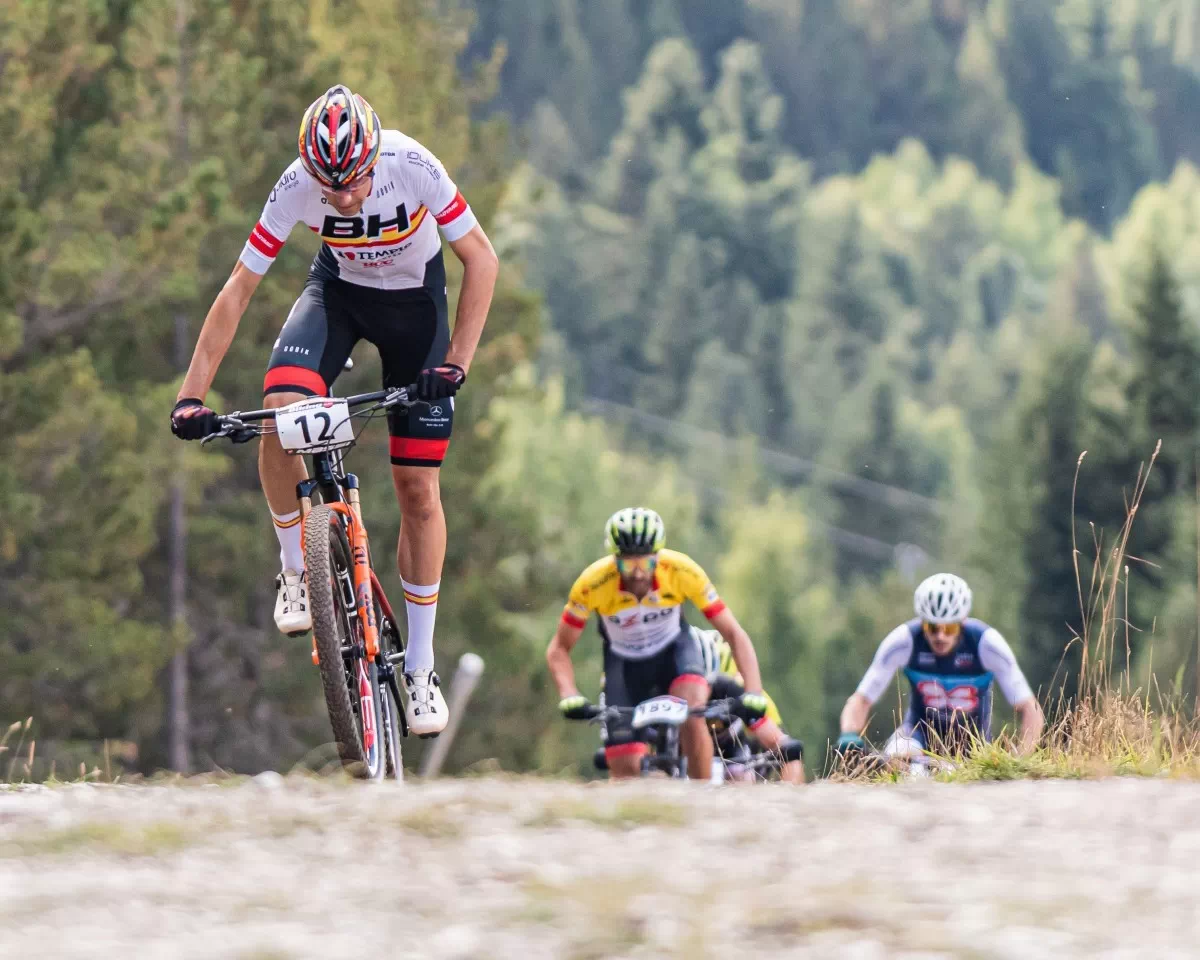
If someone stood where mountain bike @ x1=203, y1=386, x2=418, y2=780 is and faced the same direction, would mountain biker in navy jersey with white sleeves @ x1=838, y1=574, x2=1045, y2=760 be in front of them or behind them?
behind

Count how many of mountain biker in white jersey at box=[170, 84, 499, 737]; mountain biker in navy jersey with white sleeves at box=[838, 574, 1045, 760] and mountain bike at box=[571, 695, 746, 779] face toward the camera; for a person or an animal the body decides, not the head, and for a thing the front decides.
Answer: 3

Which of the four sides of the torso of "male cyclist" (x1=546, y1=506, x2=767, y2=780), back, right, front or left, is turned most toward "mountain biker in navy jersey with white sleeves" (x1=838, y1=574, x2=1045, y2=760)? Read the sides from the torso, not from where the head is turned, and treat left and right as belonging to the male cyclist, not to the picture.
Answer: left

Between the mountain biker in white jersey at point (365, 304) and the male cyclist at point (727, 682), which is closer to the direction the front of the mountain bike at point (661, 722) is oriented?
the mountain biker in white jersey

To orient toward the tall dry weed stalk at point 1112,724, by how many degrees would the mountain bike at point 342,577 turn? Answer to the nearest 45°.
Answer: approximately 90° to its left

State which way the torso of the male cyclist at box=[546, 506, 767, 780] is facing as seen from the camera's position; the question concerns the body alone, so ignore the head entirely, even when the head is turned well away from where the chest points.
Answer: toward the camera

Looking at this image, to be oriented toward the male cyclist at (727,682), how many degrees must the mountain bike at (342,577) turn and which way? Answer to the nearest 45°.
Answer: approximately 135° to its left

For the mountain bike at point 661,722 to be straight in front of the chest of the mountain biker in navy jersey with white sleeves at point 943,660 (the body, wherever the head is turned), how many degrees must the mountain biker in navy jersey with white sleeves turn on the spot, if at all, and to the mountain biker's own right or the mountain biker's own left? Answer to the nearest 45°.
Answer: approximately 45° to the mountain biker's own right

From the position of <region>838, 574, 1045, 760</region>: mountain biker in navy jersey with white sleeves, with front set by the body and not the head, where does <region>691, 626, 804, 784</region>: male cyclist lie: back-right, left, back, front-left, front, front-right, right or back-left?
right

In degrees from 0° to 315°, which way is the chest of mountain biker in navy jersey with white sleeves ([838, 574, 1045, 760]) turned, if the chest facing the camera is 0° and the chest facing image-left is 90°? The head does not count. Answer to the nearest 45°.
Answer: approximately 0°

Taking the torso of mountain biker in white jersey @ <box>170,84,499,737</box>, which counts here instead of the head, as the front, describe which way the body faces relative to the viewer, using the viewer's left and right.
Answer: facing the viewer

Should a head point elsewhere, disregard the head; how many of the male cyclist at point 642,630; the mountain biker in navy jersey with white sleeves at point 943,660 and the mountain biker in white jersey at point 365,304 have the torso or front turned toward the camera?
3

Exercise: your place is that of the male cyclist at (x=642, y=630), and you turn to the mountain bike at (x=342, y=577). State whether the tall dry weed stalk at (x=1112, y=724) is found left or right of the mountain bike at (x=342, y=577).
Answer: left
